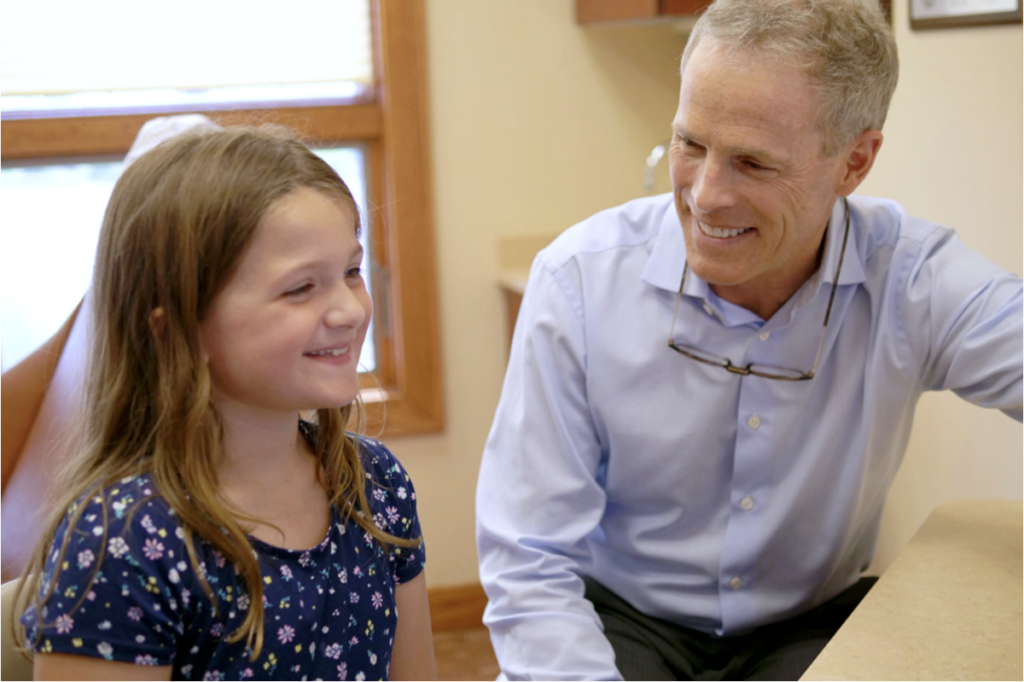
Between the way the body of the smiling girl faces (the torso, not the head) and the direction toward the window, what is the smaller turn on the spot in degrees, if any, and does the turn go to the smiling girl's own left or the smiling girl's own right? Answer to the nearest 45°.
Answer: approximately 135° to the smiling girl's own left

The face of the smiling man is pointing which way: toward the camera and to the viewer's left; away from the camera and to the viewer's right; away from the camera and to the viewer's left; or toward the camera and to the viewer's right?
toward the camera and to the viewer's left

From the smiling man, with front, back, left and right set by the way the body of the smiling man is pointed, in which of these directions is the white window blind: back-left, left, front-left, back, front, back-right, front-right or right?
back-right

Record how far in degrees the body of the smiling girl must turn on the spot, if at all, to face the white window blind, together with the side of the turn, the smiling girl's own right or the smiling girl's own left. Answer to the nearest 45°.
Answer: approximately 135° to the smiling girl's own left

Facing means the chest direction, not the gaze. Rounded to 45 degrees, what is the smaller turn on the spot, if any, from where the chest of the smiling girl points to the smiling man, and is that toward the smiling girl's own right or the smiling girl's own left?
approximately 90° to the smiling girl's own left

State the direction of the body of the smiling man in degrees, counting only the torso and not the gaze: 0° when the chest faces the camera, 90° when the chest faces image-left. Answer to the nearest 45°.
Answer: approximately 0°

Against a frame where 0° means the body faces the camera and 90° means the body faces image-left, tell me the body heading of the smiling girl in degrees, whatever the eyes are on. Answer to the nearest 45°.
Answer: approximately 315°

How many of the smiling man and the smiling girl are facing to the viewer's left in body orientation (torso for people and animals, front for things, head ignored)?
0

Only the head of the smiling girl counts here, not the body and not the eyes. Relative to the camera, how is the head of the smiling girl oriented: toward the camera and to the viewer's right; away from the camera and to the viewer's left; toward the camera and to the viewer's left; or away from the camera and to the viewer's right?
toward the camera and to the viewer's right
